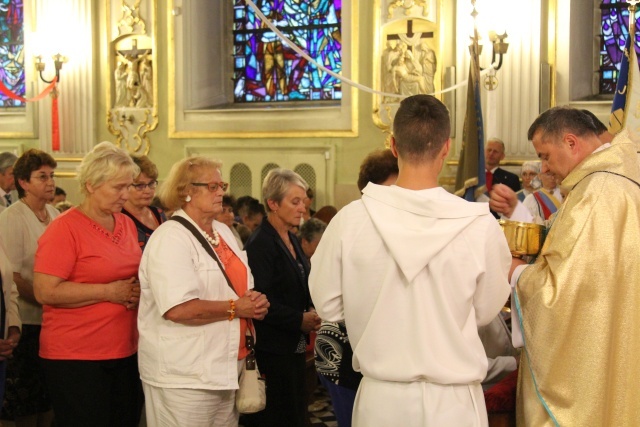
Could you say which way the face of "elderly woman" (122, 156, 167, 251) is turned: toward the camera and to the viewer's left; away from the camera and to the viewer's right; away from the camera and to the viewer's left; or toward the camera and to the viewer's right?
toward the camera and to the viewer's right

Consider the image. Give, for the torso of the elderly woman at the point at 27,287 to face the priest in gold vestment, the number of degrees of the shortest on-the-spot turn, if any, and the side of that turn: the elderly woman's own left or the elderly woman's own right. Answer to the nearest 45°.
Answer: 0° — they already face them

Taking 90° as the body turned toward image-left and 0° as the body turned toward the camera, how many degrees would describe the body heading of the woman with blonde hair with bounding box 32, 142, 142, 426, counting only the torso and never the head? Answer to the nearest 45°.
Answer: approximately 315°

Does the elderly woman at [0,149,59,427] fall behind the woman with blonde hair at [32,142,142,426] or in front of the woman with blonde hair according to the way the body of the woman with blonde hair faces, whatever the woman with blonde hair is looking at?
behind

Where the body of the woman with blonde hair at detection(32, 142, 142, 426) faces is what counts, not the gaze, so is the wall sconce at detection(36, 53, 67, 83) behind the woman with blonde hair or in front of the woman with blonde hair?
behind

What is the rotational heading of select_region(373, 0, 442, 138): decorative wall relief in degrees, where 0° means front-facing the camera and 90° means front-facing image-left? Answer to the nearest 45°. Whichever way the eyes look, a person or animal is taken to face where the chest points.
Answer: approximately 0°

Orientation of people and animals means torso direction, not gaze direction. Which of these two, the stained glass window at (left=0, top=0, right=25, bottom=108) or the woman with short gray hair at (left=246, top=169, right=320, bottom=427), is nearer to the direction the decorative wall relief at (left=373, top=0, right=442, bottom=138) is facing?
the woman with short gray hair

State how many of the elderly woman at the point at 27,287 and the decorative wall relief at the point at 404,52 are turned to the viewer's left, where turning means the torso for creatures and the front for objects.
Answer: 0

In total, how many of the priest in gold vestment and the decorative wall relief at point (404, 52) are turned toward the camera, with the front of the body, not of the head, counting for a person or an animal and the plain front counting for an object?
1

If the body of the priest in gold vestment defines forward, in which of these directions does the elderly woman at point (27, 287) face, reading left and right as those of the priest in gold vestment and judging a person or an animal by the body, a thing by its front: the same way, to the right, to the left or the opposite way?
the opposite way

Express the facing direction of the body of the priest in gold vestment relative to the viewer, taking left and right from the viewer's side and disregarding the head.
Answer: facing to the left of the viewer
